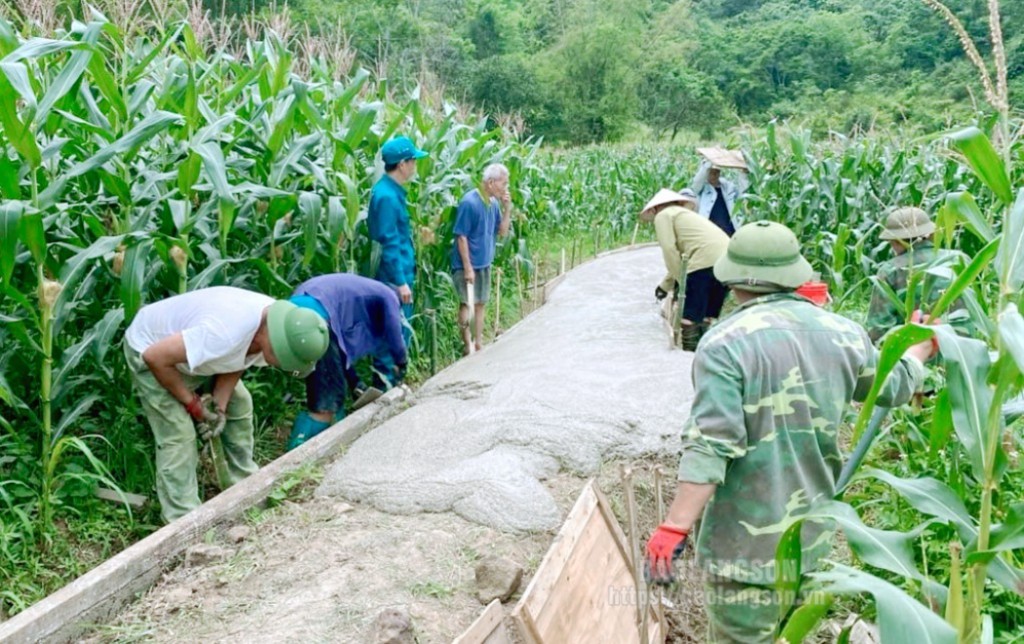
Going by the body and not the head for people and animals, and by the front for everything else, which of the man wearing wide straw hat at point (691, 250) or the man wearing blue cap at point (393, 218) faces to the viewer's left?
the man wearing wide straw hat

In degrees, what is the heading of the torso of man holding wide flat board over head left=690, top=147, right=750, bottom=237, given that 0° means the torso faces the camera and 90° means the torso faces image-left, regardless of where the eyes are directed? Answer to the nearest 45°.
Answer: approximately 45°

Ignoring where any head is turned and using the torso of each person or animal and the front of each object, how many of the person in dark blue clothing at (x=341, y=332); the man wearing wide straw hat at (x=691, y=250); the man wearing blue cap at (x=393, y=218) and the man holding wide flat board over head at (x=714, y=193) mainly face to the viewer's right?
2

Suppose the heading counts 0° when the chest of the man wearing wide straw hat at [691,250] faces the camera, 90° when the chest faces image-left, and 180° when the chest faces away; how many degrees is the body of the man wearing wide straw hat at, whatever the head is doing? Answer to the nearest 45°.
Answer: approximately 90°

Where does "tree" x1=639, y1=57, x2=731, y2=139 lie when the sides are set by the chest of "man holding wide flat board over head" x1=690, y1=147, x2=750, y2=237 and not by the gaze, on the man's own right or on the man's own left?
on the man's own right

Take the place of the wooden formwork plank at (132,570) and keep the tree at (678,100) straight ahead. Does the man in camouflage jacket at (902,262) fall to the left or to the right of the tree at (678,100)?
right

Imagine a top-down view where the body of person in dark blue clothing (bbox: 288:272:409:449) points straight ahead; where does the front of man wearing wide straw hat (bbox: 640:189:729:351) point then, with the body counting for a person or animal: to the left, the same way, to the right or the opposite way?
the opposite way

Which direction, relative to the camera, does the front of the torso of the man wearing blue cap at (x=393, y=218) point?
to the viewer's right

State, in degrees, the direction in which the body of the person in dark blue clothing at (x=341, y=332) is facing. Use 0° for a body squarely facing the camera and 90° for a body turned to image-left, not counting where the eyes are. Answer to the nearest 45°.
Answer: approximately 270°
